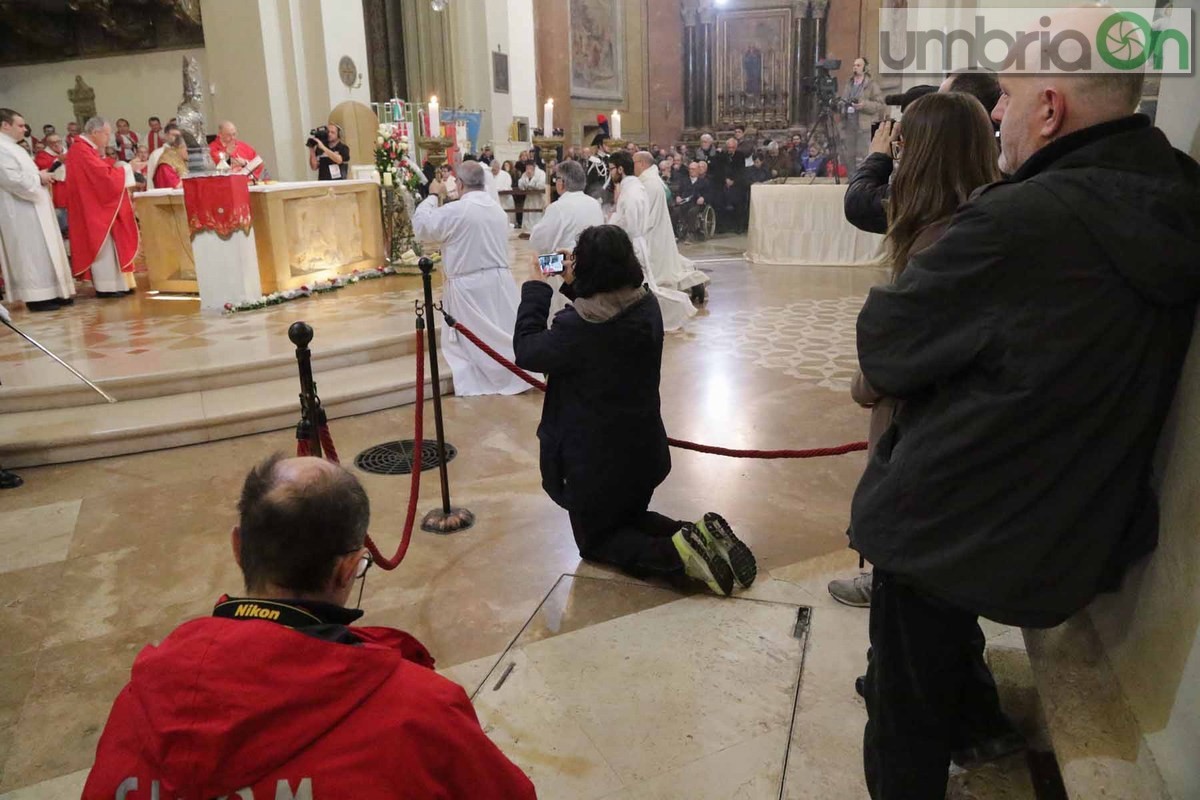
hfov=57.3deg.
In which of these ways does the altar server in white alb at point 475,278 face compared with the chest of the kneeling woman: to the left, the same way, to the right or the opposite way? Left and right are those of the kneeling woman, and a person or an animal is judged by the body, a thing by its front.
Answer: the same way

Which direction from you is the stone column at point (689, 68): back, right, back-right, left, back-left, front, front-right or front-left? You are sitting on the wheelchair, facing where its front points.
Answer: back-right

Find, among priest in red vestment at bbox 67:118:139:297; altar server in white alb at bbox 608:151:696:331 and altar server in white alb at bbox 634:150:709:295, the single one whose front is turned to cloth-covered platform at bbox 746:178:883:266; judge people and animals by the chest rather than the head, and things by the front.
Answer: the priest in red vestment

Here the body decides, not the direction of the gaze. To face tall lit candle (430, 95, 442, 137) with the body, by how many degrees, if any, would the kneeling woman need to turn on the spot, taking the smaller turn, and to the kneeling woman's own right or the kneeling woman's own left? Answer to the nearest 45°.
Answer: approximately 45° to the kneeling woman's own right

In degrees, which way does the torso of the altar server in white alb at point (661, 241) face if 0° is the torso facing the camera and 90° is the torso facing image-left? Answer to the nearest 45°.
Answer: approximately 90°

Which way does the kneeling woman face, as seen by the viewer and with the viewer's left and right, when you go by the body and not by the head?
facing away from the viewer and to the left of the viewer

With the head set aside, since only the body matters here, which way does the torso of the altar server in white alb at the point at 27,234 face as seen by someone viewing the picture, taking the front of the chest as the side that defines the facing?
to the viewer's right

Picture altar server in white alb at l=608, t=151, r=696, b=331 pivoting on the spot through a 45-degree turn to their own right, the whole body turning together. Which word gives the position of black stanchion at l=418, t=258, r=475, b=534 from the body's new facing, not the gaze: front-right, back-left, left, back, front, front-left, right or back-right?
back-left

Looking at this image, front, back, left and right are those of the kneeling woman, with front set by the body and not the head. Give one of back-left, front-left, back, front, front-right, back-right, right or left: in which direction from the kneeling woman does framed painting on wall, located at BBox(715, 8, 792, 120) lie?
front-right

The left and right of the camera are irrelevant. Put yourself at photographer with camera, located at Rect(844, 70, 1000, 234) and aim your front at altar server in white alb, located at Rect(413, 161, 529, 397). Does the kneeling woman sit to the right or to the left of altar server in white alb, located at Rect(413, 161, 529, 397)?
left

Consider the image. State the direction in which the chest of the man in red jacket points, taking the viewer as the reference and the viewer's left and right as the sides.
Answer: facing away from the viewer and to the right of the viewer

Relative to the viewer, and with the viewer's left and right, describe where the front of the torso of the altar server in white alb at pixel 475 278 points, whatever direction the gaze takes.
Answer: facing away from the viewer and to the left of the viewer

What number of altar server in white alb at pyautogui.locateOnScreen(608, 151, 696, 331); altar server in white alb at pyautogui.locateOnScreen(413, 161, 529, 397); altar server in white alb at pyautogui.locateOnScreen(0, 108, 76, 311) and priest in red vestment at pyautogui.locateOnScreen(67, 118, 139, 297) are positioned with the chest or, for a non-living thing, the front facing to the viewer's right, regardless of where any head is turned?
2

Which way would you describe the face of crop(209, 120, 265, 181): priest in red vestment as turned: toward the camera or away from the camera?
toward the camera

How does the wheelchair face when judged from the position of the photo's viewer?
facing the viewer and to the left of the viewer
